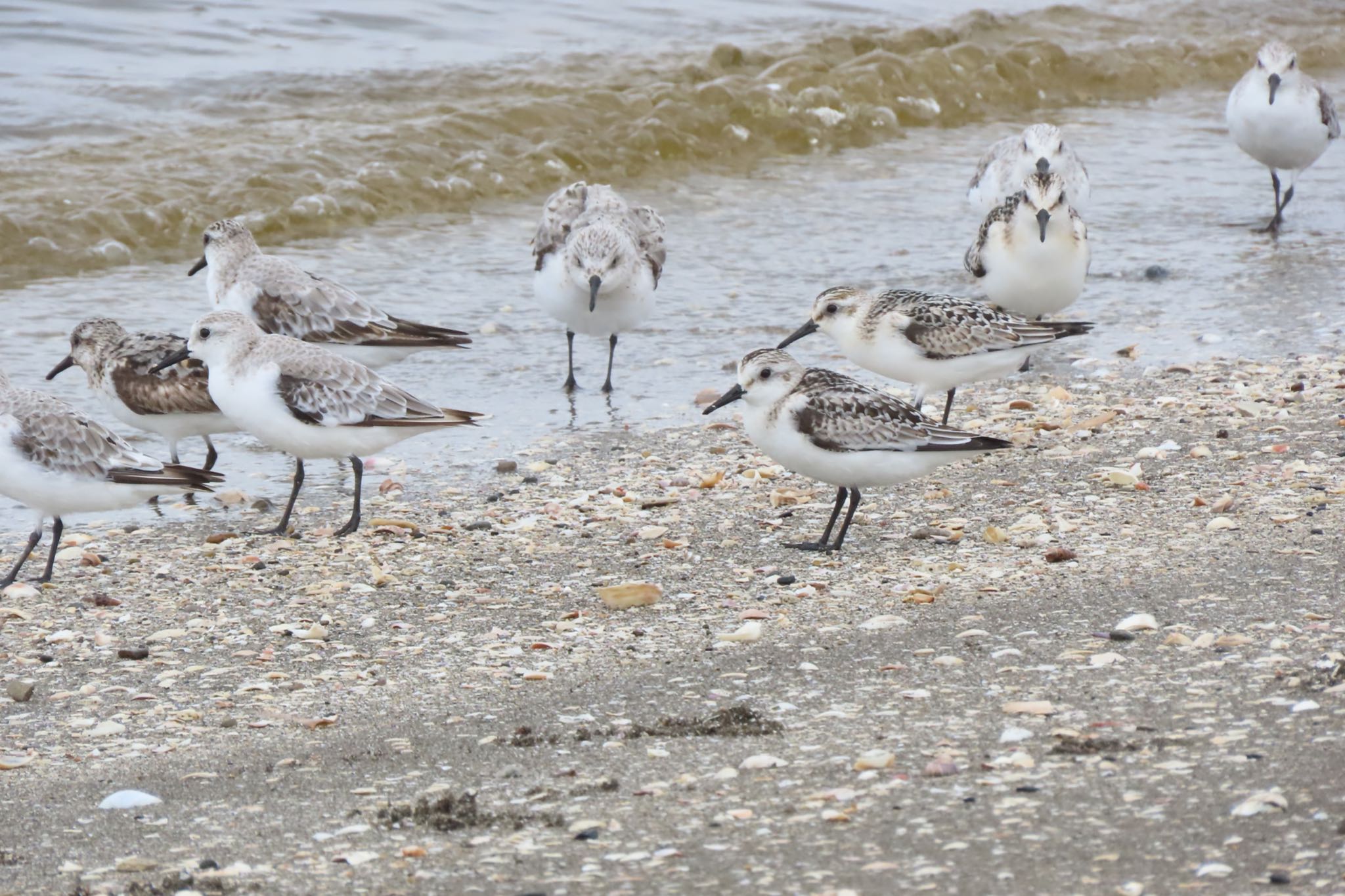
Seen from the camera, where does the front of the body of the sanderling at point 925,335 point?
to the viewer's left

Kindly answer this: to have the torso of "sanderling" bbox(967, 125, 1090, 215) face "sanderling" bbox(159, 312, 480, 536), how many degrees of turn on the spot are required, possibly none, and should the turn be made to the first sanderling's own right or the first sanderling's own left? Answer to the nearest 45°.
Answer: approximately 45° to the first sanderling's own right

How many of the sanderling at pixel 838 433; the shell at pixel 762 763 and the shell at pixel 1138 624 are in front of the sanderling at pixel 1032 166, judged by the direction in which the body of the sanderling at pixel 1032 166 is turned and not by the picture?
3

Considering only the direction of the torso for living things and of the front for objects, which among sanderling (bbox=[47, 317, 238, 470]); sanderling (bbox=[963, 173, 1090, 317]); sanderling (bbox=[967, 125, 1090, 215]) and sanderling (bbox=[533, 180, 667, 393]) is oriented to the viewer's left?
sanderling (bbox=[47, 317, 238, 470])

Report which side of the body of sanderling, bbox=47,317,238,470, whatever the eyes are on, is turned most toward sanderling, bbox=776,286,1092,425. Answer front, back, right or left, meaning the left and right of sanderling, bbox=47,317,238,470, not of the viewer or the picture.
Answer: back

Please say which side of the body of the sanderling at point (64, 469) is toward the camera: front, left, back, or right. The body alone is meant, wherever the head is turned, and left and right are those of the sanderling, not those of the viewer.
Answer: left

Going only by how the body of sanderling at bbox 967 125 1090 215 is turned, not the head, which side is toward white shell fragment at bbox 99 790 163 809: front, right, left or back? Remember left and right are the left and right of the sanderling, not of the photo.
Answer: front

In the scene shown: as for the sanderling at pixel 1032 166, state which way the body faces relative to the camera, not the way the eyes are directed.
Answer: toward the camera

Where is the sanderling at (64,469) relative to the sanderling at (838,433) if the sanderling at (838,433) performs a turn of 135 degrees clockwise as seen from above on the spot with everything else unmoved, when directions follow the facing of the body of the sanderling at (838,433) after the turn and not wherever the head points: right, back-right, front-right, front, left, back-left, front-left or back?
back-left

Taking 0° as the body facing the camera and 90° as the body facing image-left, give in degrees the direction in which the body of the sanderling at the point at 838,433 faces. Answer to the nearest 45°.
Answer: approximately 90°

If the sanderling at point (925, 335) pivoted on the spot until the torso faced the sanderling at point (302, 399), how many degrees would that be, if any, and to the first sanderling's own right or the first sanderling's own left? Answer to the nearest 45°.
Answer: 0° — it already faces it

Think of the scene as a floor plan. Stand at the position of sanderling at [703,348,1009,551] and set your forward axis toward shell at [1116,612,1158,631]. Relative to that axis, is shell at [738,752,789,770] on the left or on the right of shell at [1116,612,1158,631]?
right

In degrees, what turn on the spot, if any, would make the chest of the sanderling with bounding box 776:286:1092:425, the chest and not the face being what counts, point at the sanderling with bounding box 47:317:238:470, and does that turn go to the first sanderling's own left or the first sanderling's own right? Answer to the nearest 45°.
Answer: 0° — it already faces it

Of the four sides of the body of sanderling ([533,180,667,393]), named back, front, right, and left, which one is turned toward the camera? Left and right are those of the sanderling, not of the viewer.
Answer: front

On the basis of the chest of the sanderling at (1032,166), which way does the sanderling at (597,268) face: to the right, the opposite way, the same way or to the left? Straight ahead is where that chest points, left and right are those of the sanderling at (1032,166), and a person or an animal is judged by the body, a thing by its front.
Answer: the same way

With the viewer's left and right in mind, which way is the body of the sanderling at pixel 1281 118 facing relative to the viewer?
facing the viewer

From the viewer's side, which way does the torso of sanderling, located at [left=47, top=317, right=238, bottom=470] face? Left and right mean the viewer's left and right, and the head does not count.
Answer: facing to the left of the viewer

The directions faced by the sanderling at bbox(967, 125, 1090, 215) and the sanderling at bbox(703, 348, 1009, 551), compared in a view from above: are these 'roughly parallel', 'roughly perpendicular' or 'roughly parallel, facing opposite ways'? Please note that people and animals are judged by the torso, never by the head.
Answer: roughly perpendicular

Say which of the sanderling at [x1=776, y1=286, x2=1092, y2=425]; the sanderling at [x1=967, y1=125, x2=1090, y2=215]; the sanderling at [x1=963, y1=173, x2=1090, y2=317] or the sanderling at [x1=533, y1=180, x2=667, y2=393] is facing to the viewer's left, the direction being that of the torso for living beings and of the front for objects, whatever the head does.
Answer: the sanderling at [x1=776, y1=286, x2=1092, y2=425]

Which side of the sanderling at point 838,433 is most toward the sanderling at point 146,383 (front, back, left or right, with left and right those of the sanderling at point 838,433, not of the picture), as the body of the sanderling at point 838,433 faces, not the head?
front

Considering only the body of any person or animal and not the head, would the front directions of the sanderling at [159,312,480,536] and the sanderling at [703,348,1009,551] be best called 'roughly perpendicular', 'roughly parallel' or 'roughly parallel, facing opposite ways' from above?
roughly parallel
